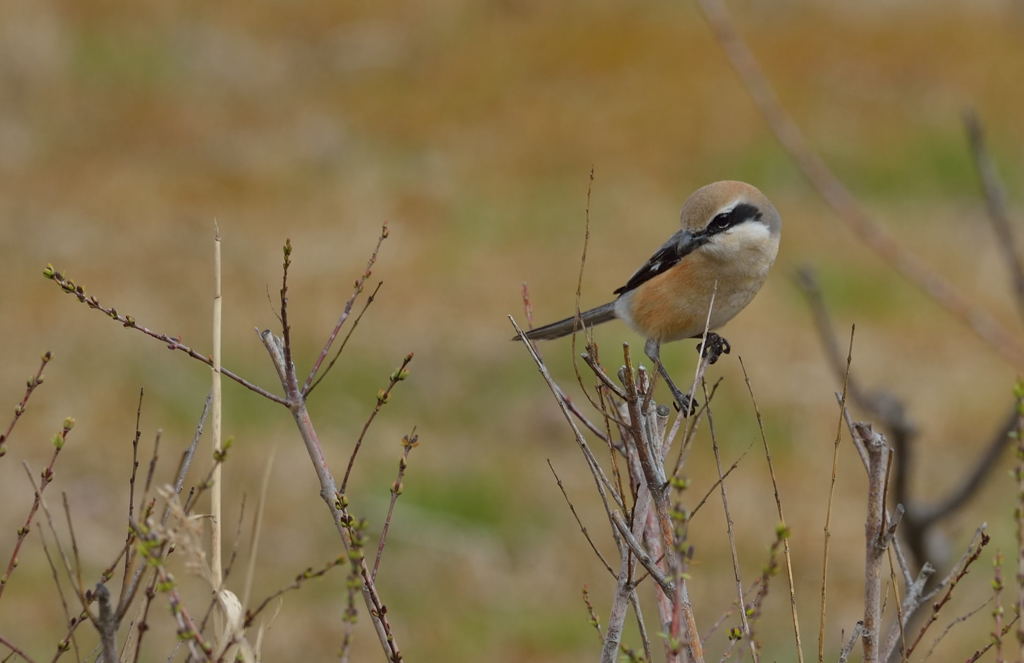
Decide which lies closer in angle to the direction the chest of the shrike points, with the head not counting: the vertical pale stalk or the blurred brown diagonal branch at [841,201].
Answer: the blurred brown diagonal branch

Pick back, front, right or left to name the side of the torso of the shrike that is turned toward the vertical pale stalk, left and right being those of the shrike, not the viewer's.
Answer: right

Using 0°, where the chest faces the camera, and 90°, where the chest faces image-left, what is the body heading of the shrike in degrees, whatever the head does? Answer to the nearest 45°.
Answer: approximately 315°
